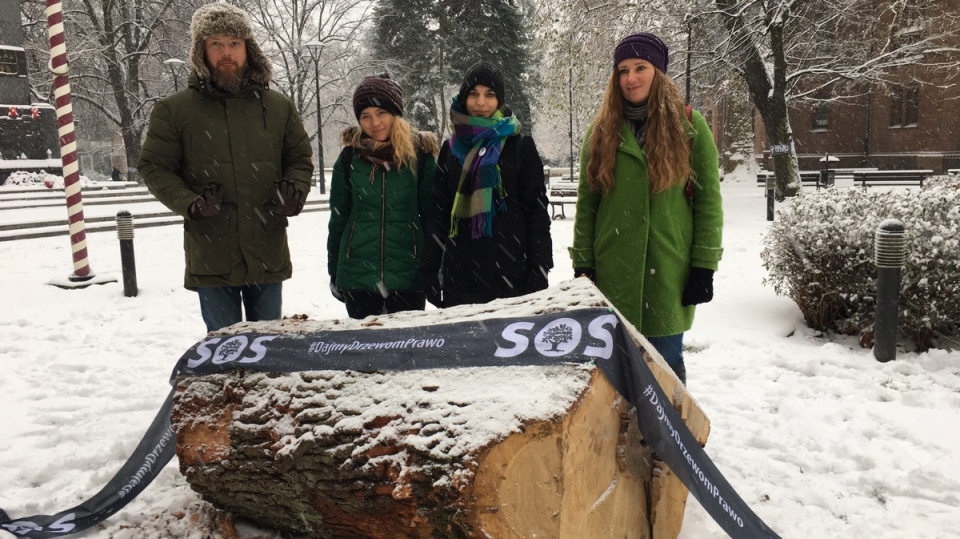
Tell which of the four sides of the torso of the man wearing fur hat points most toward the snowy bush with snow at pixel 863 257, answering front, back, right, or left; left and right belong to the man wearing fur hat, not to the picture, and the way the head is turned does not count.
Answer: left

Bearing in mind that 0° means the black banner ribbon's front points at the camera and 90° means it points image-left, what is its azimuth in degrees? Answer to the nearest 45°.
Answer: approximately 0°

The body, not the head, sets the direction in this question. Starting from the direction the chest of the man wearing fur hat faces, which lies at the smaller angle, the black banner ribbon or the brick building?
the black banner ribbon

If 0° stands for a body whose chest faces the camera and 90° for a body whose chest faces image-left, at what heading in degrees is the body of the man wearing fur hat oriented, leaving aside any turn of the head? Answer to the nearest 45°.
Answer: approximately 0°

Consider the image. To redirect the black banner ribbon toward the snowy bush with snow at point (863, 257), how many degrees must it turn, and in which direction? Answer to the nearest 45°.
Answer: approximately 135° to its left

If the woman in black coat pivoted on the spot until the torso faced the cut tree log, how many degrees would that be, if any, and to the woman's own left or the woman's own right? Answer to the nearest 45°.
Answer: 0° — they already face it

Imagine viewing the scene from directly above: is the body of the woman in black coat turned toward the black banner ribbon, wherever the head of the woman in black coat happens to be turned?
yes

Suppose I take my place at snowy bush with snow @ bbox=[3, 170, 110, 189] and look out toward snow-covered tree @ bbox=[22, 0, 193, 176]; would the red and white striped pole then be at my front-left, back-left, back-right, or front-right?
back-right

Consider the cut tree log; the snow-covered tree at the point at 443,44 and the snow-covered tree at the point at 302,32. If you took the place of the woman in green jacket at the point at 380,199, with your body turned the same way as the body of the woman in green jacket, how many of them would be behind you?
2
